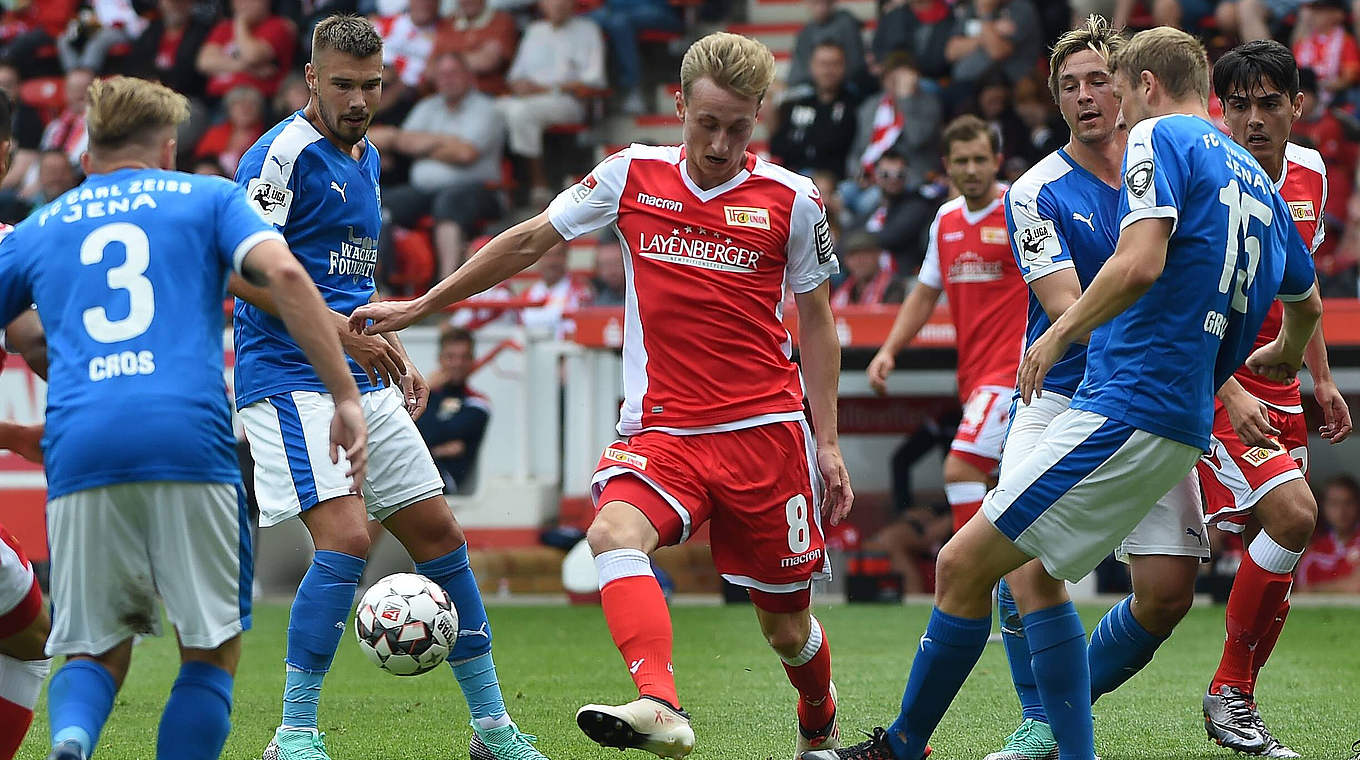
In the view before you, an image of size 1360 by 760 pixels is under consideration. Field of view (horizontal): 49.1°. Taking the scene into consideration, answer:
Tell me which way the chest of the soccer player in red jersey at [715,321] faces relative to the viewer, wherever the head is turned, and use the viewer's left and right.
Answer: facing the viewer

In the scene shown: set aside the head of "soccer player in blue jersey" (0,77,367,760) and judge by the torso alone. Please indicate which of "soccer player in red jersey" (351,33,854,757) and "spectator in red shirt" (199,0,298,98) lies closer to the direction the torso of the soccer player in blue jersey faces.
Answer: the spectator in red shirt

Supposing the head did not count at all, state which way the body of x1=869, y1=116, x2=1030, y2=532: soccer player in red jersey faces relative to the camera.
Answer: toward the camera

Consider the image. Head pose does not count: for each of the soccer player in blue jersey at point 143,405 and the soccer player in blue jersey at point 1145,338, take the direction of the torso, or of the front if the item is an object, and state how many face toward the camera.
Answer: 0

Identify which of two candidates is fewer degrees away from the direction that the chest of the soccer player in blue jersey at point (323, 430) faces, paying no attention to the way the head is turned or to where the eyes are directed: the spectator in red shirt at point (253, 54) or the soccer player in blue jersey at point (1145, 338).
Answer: the soccer player in blue jersey

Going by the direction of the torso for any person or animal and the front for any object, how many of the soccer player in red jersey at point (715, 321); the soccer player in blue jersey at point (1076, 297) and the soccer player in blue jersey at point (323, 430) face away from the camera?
0

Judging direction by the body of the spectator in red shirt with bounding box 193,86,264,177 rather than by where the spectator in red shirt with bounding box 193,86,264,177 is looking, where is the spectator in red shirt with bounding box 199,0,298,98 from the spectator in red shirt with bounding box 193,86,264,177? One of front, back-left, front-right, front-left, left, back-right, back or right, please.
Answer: back

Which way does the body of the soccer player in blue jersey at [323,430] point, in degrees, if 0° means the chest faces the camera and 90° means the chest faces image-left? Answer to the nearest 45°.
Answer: approximately 315°

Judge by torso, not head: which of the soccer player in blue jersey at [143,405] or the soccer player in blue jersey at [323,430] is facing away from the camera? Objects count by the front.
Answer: the soccer player in blue jersey at [143,405]

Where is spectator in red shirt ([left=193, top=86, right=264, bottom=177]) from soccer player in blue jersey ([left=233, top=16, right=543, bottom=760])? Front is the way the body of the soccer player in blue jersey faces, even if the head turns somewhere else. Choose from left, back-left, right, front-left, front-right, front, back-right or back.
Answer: back-left

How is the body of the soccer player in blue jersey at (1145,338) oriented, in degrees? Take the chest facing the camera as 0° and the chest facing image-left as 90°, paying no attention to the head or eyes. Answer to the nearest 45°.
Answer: approximately 135°

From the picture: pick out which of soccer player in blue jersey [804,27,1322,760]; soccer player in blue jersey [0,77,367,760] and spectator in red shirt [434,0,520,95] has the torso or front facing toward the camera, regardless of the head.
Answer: the spectator in red shirt

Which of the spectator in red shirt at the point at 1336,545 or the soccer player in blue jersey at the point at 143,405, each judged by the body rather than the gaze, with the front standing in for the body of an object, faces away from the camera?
the soccer player in blue jersey

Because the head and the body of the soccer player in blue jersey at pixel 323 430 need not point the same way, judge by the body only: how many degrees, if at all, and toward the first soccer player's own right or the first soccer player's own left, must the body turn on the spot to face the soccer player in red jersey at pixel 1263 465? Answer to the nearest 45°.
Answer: approximately 45° to the first soccer player's own left

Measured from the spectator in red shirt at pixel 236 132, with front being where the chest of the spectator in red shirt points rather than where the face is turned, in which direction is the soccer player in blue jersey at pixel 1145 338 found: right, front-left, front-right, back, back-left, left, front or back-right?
front

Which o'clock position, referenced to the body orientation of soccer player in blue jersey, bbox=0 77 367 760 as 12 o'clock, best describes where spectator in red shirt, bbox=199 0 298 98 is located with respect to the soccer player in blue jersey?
The spectator in red shirt is roughly at 12 o'clock from the soccer player in blue jersey.
